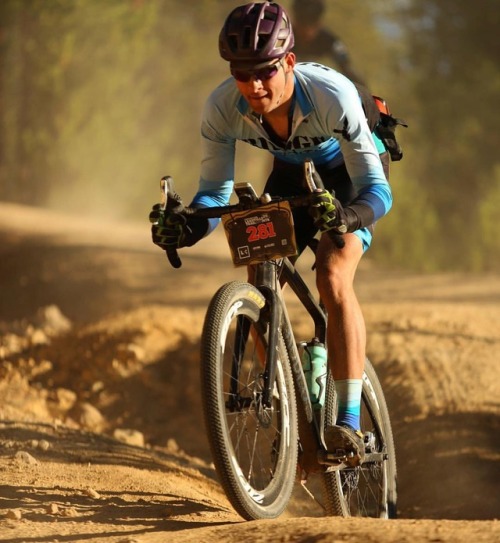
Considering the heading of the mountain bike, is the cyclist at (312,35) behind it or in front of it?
behind

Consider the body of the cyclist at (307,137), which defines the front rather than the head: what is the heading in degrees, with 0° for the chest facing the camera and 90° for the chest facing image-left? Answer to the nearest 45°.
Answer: approximately 45°

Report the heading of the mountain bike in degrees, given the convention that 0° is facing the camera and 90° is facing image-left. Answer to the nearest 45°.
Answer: approximately 45°

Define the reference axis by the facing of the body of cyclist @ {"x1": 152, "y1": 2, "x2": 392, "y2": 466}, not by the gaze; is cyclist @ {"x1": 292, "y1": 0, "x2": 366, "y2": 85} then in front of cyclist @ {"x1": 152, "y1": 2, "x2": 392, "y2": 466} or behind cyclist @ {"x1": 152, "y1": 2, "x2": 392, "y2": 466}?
behind
